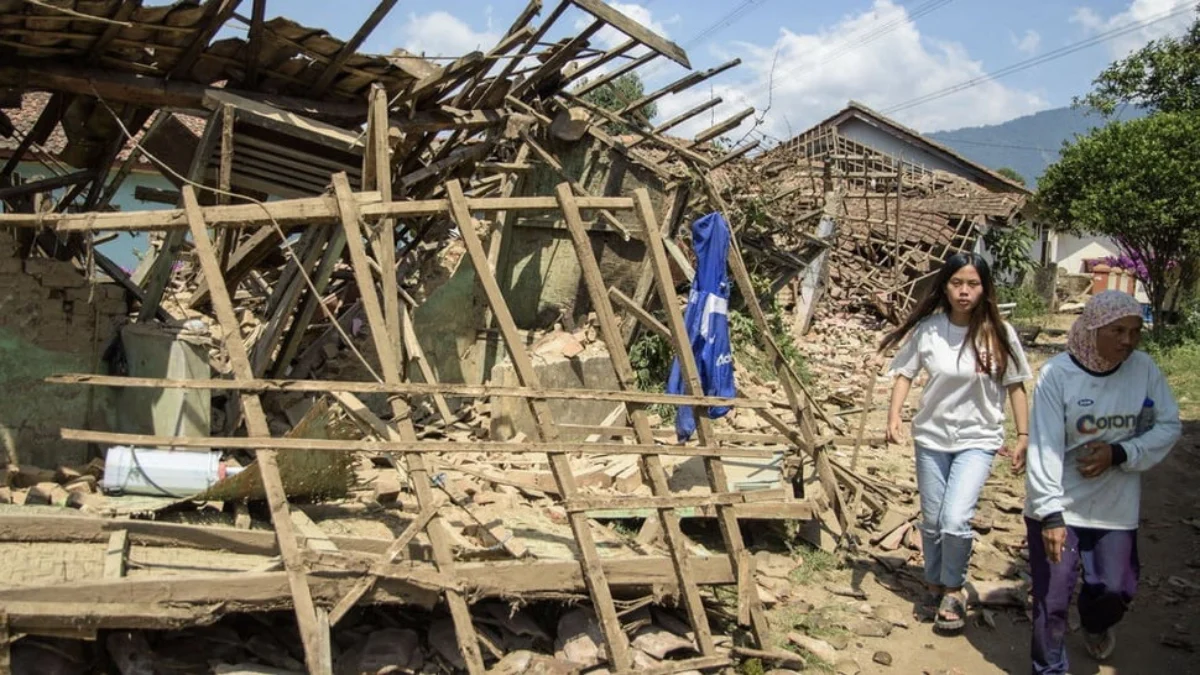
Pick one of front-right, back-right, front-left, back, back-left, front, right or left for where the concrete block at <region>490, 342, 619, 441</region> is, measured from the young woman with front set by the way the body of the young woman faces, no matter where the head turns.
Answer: back-right

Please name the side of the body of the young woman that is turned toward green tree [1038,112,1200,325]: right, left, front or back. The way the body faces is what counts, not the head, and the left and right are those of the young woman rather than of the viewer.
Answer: back

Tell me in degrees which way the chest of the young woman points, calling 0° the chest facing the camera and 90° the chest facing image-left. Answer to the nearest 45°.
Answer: approximately 0°

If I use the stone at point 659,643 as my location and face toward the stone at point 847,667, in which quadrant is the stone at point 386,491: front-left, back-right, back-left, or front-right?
back-left

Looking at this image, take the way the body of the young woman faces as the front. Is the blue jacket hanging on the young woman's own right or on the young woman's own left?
on the young woman's own right

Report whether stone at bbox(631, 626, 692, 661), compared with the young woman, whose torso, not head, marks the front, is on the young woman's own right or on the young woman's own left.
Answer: on the young woman's own right

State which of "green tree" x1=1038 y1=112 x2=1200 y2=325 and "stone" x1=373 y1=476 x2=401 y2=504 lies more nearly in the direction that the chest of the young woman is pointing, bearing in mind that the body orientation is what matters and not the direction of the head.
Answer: the stone
